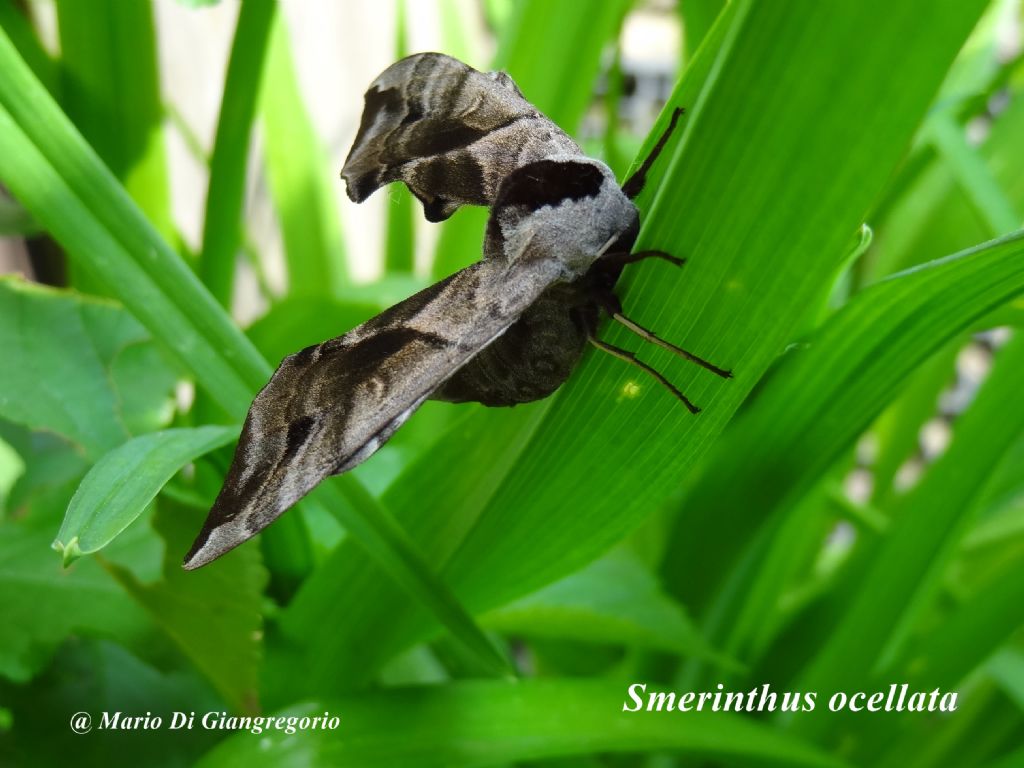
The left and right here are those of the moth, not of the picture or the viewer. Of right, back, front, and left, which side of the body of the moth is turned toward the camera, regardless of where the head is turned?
right

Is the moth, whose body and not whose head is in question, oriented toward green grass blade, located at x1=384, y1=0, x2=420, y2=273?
no

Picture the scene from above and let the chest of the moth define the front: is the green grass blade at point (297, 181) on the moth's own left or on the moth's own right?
on the moth's own left
